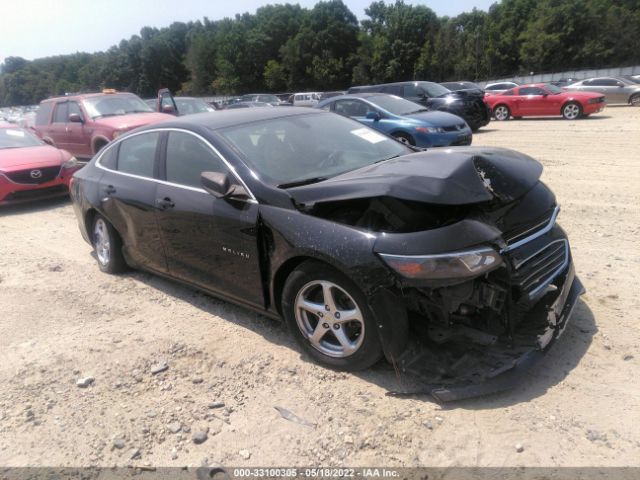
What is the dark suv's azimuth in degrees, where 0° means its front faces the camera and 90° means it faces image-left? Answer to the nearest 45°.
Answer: approximately 315°

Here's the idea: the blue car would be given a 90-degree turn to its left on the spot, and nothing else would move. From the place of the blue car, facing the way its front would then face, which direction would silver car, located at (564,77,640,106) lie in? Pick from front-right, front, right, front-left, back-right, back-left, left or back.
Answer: front

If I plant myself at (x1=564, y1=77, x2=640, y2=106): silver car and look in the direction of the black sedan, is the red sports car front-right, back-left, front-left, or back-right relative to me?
front-right

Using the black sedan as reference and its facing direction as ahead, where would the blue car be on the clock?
The blue car is roughly at 8 o'clock from the black sedan.

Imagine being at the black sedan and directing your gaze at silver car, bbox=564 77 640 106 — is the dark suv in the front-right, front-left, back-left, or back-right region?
front-left

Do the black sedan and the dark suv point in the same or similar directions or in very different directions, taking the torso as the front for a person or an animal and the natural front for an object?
same or similar directions

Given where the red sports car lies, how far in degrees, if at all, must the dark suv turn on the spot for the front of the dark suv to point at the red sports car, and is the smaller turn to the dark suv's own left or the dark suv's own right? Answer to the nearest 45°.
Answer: approximately 90° to the dark suv's own left

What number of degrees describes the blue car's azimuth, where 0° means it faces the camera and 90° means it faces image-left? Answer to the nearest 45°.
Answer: approximately 315°

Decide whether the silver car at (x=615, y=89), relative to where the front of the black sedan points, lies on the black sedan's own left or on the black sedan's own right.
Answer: on the black sedan's own left

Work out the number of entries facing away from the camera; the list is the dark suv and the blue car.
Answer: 0

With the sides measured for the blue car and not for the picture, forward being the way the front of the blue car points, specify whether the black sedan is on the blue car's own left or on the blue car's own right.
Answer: on the blue car's own right

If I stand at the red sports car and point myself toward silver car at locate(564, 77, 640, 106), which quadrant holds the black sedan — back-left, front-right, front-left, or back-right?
back-right

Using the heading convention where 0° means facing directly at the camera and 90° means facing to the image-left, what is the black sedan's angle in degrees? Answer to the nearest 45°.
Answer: approximately 315°

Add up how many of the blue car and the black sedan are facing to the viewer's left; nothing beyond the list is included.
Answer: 0
